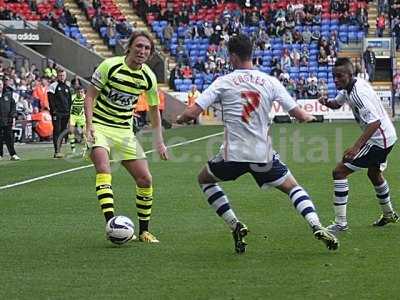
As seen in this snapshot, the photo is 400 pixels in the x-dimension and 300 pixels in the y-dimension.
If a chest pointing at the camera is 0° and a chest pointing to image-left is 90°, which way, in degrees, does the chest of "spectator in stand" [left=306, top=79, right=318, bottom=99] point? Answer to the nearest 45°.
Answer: approximately 0°

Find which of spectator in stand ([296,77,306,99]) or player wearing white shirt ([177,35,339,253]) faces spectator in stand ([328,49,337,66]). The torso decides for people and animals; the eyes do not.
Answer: the player wearing white shirt

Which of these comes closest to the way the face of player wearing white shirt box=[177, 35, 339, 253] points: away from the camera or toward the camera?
away from the camera

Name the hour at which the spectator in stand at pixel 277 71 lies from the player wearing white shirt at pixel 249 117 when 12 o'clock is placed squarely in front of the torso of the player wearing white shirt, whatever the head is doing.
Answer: The spectator in stand is roughly at 12 o'clock from the player wearing white shirt.

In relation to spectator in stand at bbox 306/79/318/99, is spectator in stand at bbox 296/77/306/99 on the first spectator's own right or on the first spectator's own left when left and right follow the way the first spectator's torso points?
on the first spectator's own right

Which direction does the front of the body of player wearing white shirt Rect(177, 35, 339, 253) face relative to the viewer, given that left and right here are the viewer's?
facing away from the viewer

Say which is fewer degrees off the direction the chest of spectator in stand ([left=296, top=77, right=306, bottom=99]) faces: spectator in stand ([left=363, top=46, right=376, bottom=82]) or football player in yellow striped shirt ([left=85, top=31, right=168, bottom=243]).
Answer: the football player in yellow striped shirt

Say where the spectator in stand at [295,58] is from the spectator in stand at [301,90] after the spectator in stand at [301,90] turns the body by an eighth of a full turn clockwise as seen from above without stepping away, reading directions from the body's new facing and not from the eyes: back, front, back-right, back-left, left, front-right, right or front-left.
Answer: back-right

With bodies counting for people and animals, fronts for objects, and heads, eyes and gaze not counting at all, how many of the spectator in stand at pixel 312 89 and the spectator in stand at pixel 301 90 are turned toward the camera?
2

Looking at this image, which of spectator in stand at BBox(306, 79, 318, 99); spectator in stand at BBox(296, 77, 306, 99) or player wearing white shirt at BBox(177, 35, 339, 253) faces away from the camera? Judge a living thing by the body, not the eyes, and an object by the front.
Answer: the player wearing white shirt

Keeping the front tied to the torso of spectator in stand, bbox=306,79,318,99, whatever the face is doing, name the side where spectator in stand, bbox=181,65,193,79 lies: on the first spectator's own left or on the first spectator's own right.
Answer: on the first spectator's own right

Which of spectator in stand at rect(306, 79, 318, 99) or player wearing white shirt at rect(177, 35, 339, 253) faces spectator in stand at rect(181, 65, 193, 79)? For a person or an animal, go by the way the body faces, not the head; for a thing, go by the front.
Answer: the player wearing white shirt

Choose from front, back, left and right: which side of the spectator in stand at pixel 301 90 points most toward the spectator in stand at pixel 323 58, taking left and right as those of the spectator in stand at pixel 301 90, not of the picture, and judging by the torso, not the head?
back
